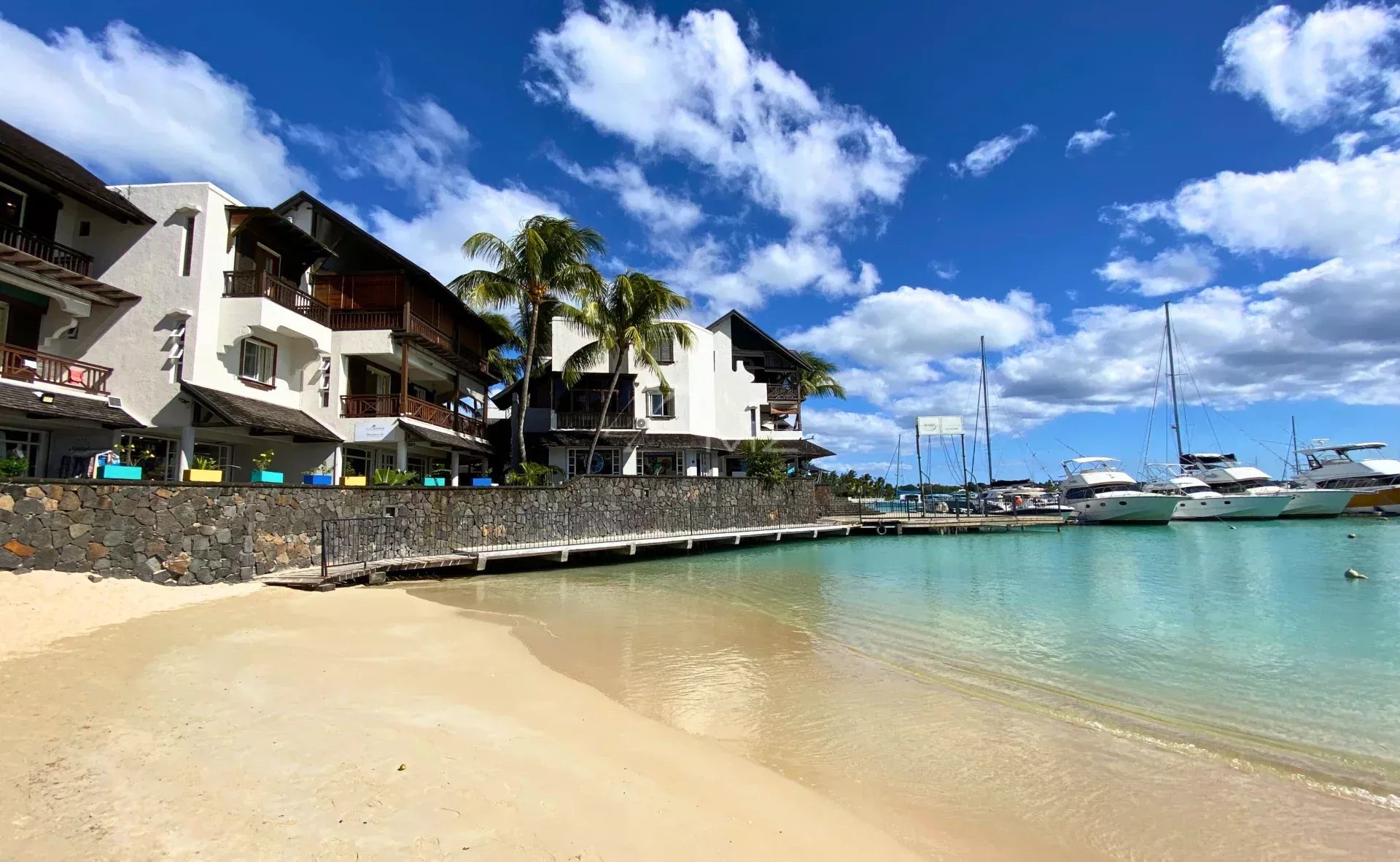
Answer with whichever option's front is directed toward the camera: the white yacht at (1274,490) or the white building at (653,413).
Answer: the white building

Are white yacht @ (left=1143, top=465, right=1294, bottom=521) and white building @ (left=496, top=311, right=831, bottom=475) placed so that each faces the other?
no

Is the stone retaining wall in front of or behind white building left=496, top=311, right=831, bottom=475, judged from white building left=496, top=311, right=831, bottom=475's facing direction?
in front

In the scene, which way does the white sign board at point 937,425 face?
toward the camera

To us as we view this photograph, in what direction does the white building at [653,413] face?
facing the viewer

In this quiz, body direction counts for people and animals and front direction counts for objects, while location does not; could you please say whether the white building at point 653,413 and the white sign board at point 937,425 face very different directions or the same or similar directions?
same or similar directions

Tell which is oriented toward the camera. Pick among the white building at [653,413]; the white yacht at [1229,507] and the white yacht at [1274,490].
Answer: the white building

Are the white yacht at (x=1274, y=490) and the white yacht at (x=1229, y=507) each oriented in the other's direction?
no

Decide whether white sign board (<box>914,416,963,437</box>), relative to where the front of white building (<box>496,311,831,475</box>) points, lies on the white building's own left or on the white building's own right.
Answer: on the white building's own left

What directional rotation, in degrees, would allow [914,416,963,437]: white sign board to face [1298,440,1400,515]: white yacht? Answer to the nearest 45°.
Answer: approximately 135° to its left

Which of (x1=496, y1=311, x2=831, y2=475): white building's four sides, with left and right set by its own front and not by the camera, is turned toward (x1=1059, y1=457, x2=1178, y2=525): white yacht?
left
